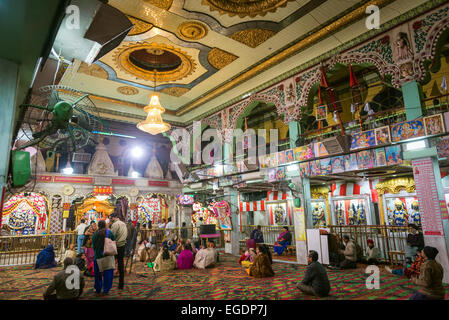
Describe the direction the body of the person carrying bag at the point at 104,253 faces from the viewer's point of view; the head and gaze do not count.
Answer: away from the camera

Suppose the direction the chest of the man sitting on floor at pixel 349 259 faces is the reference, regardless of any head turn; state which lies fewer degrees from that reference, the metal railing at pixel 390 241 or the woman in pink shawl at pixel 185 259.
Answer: the woman in pink shawl

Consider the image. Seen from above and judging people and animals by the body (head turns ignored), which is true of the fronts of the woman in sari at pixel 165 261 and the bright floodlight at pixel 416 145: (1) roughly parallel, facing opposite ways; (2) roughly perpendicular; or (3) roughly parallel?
roughly perpendicular

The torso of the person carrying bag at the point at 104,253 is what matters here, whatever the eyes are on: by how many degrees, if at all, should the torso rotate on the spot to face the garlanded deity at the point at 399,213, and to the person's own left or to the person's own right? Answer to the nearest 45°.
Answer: approximately 90° to the person's own right

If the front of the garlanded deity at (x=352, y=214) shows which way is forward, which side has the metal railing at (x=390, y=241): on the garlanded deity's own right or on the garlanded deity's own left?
on the garlanded deity's own left

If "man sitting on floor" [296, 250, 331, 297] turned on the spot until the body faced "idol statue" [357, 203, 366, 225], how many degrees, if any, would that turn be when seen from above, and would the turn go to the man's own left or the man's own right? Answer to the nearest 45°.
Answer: approximately 90° to the man's own right

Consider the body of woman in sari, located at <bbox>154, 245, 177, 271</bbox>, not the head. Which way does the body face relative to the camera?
away from the camera

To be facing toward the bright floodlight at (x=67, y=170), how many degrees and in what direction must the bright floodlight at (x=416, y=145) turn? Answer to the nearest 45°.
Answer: approximately 45° to its right

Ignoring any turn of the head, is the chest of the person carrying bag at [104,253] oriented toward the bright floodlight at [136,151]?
yes

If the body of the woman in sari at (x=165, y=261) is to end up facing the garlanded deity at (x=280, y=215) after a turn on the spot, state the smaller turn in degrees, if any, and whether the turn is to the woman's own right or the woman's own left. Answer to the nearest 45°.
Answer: approximately 45° to the woman's own right

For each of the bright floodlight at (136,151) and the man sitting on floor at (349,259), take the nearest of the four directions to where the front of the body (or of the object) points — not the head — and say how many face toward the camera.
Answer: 1
